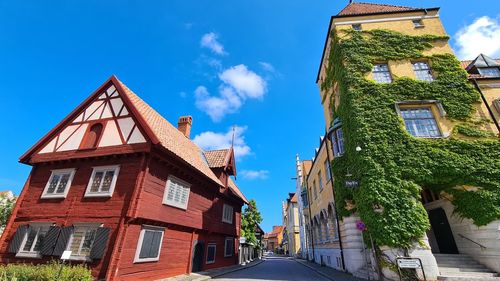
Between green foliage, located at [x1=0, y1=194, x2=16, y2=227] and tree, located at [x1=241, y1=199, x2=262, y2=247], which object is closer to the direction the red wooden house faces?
the tree

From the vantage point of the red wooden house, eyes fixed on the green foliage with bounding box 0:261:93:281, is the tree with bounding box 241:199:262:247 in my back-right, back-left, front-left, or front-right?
back-left

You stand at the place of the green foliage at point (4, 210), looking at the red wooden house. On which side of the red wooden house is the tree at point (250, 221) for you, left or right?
left

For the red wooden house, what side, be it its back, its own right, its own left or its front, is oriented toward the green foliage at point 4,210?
back

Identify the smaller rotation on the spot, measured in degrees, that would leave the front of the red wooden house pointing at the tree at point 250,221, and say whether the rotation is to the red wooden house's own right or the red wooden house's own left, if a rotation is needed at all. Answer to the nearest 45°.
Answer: approximately 90° to the red wooden house's own left
